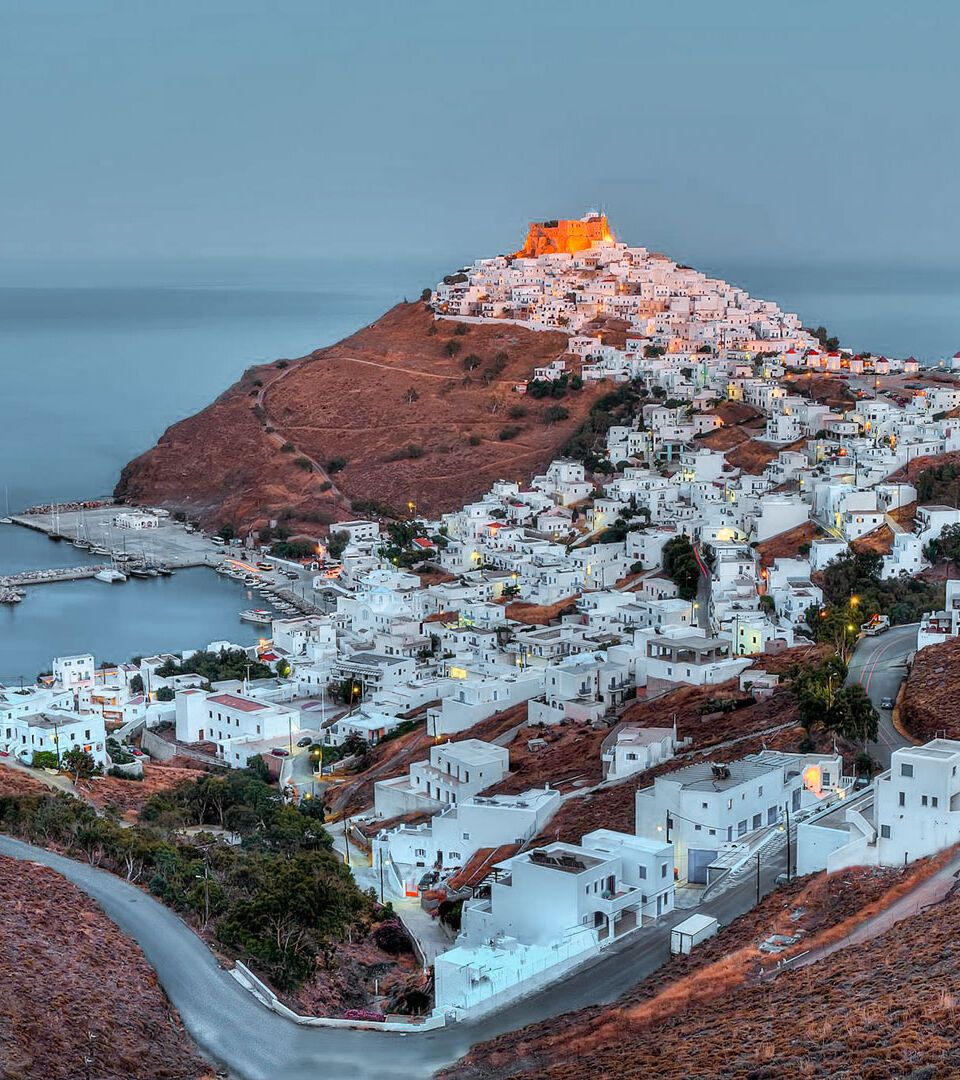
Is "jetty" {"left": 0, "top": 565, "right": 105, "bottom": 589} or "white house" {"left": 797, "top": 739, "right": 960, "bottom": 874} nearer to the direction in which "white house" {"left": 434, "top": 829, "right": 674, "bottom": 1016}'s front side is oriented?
the white house

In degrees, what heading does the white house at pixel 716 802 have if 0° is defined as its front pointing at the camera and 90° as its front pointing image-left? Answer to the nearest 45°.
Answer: approximately 315°

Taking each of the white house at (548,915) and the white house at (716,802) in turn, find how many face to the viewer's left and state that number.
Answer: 0

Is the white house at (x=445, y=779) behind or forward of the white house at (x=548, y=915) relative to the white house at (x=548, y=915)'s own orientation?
behind

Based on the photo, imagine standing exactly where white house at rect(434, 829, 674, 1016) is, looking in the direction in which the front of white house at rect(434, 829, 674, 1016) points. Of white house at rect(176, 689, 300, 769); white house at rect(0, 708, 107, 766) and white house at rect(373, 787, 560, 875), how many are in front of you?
0

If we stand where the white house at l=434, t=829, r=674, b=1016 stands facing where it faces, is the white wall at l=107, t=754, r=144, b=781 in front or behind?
behind

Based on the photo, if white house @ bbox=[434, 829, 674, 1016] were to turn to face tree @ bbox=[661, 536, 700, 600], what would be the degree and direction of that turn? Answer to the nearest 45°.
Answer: approximately 135° to its left

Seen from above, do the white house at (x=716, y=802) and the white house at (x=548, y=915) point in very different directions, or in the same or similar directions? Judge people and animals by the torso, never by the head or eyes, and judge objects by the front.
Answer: same or similar directions

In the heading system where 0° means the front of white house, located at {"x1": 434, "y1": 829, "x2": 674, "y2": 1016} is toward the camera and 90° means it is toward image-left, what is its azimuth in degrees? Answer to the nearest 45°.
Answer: approximately 315°

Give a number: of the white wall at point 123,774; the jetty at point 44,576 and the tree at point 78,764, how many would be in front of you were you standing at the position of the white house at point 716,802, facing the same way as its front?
0
